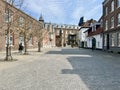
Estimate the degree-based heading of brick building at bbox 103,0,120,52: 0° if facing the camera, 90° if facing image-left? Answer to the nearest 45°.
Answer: approximately 45°
